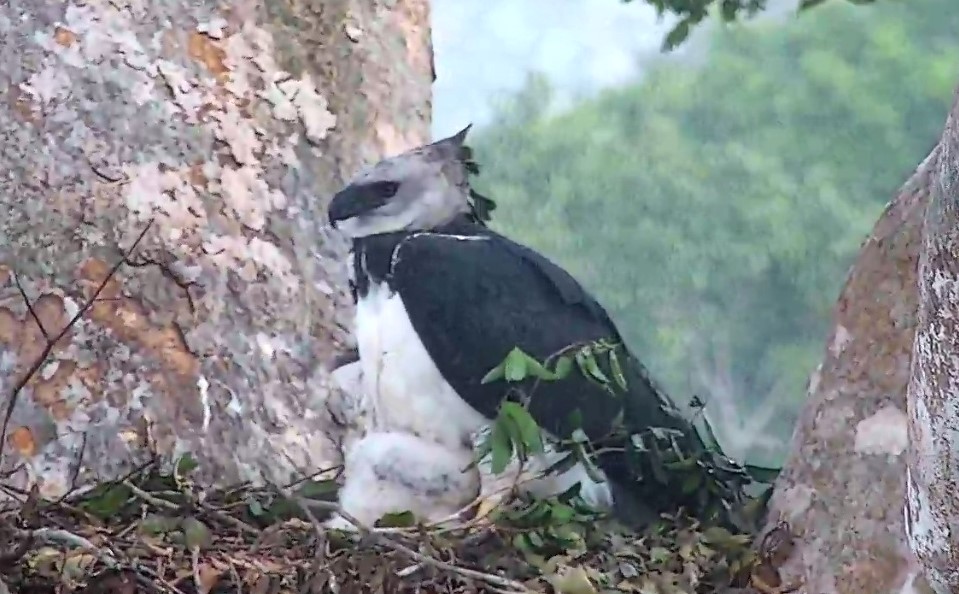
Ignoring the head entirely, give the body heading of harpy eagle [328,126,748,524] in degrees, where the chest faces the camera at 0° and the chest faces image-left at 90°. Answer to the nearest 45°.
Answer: approximately 90°
